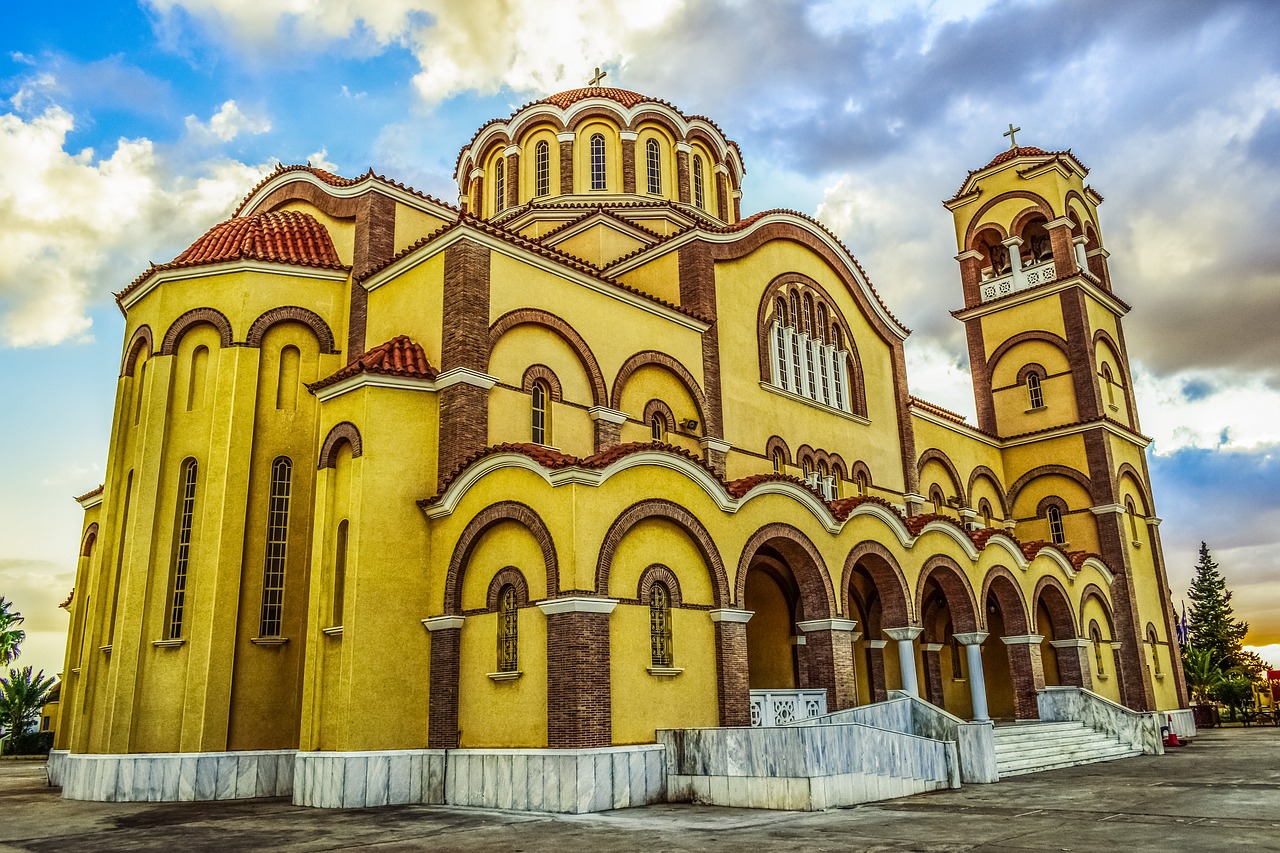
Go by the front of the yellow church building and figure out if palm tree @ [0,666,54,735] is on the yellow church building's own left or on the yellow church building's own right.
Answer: on the yellow church building's own right

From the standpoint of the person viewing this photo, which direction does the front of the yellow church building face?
facing the viewer and to the right of the viewer
